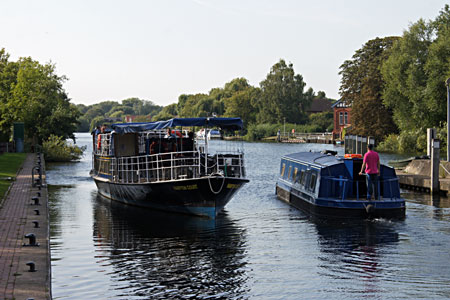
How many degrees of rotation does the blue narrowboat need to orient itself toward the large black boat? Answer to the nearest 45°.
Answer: approximately 45° to its left

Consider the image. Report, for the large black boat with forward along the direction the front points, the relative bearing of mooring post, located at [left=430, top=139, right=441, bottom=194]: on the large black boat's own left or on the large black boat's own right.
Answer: on the large black boat's own left

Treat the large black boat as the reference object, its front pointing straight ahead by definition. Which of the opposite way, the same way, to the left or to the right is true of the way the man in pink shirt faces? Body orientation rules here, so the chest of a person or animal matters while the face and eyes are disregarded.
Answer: the opposite way

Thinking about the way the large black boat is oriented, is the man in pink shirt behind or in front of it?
in front

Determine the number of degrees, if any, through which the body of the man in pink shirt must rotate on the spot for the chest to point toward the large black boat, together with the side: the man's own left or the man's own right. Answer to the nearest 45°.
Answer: approximately 45° to the man's own left

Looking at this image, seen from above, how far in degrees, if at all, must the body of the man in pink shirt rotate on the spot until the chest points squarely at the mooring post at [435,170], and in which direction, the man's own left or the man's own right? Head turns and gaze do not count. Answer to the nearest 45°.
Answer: approximately 45° to the man's own right

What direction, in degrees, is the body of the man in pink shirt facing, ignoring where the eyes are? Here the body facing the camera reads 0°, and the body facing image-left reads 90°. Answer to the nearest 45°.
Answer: approximately 135°

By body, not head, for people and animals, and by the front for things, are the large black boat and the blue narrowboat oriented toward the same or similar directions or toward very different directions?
very different directions

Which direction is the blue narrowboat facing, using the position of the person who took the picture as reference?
facing away from the viewer and to the left of the viewer

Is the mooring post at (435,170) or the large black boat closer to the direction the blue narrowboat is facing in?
the large black boat
